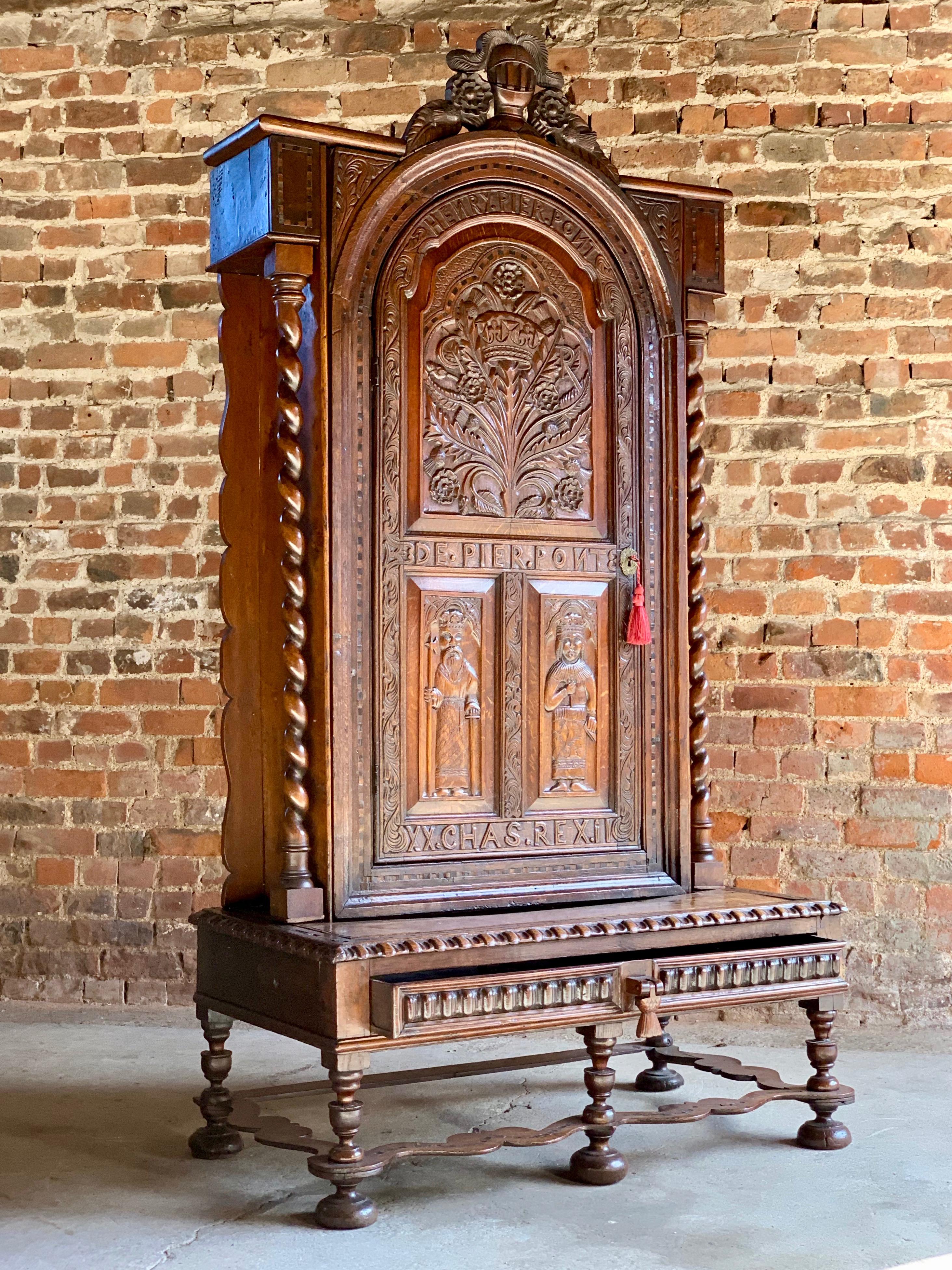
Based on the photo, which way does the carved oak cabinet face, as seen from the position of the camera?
facing the viewer and to the right of the viewer
